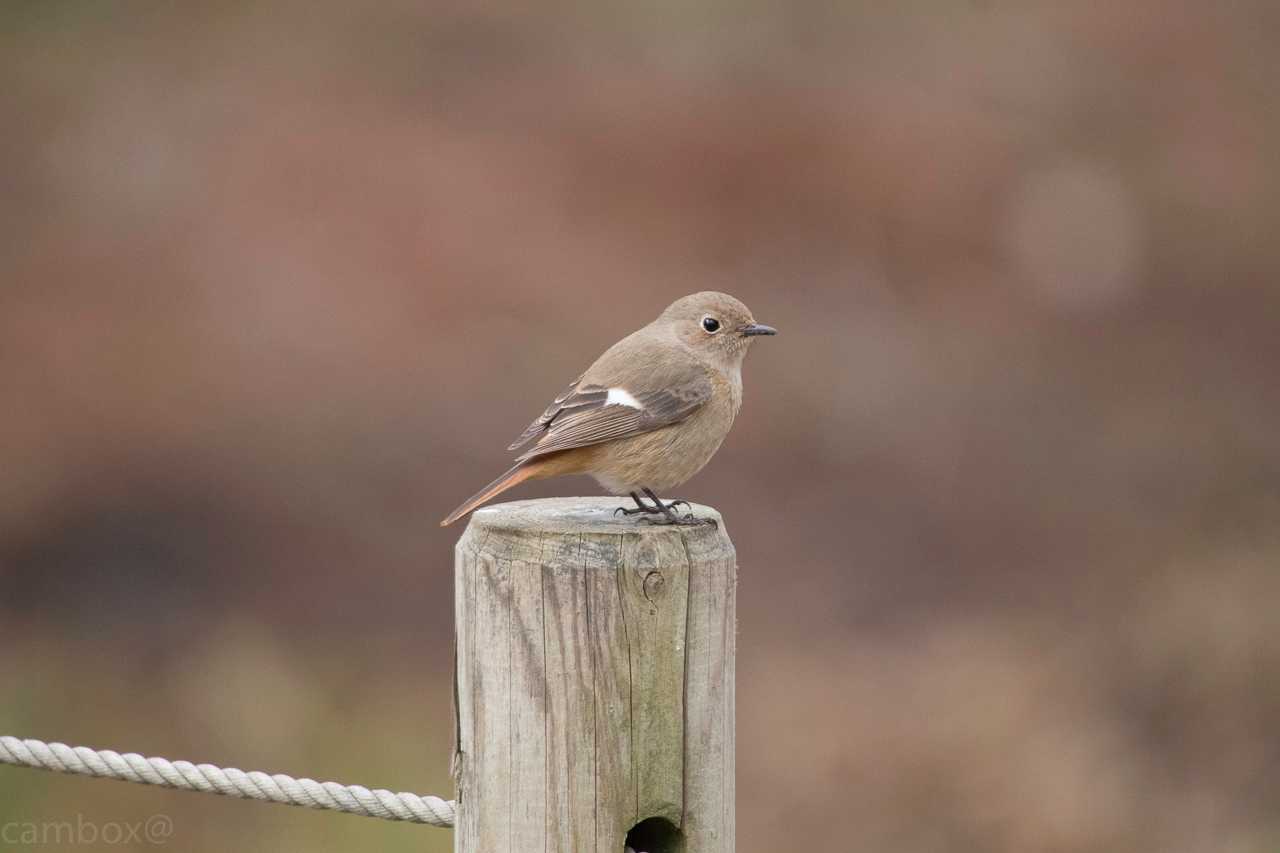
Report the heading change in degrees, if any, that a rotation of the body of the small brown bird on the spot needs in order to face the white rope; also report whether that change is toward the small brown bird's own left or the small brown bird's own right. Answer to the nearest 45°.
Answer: approximately 135° to the small brown bird's own right

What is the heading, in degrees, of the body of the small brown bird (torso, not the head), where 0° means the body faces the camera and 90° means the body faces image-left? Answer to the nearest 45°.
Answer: approximately 270°
